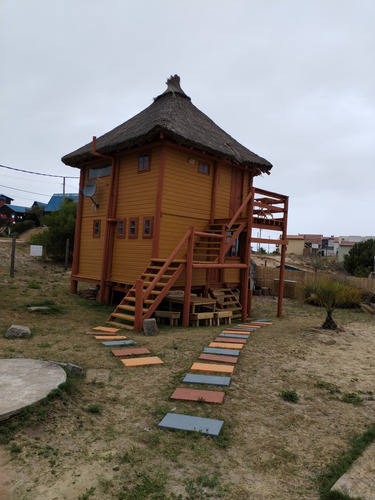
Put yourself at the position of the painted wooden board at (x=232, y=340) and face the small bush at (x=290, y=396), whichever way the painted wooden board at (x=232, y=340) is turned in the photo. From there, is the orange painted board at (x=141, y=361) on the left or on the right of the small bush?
right

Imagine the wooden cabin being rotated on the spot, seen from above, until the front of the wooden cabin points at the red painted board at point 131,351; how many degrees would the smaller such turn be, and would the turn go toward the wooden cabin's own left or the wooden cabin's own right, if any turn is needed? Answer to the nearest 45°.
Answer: approximately 45° to the wooden cabin's own right

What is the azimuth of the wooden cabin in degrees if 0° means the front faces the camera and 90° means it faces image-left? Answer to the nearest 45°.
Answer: approximately 315°

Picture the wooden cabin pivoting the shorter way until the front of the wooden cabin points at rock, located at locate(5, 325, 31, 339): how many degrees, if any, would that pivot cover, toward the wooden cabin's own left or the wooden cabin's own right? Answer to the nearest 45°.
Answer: approximately 90° to the wooden cabin's own right

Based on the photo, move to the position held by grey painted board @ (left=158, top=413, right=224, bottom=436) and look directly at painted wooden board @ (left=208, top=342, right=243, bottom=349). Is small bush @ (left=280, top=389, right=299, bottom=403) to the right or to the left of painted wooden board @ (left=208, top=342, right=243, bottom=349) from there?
right

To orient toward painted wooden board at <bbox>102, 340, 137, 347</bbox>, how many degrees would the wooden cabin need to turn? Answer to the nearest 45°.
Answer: approximately 45° to its right

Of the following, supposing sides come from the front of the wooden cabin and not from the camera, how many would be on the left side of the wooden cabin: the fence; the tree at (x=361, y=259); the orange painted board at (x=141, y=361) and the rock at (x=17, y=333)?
2

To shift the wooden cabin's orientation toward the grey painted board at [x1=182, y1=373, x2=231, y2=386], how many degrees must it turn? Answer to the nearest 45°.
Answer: approximately 45° to its right

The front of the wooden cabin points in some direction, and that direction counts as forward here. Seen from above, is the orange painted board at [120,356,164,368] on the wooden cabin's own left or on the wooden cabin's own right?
on the wooden cabin's own right

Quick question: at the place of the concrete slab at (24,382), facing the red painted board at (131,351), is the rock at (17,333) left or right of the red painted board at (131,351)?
left

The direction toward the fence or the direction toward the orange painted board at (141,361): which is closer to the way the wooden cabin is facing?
the orange painted board

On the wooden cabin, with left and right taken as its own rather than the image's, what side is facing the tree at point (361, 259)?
left
